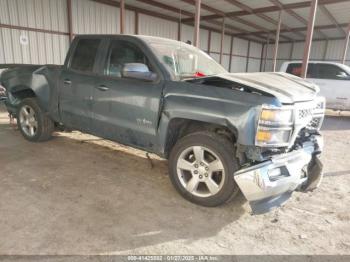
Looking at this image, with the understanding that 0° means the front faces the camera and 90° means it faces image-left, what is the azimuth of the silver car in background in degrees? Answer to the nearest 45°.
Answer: approximately 270°

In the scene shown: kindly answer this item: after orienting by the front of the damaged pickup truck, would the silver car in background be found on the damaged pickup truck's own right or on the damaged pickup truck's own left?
on the damaged pickup truck's own left

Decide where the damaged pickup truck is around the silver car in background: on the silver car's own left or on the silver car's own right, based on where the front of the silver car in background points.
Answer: on the silver car's own right

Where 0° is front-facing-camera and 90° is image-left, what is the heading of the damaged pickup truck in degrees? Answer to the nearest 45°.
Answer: approximately 315°
